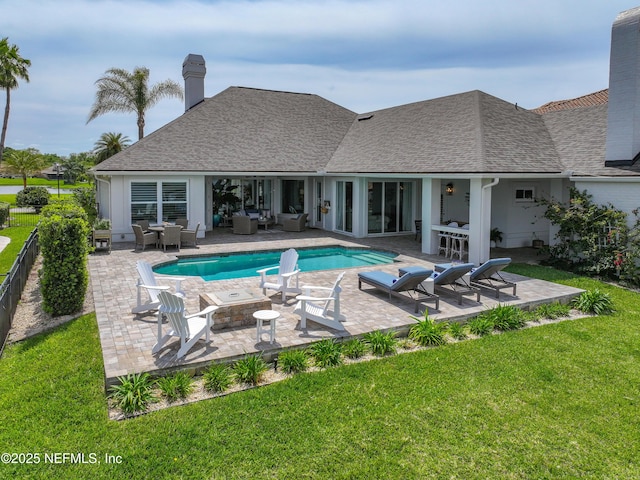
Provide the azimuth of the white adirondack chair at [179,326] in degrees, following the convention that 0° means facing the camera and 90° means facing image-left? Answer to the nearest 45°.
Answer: approximately 225°

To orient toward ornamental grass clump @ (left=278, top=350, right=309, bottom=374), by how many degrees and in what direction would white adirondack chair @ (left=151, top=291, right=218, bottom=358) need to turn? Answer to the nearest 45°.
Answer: approximately 45° to its right

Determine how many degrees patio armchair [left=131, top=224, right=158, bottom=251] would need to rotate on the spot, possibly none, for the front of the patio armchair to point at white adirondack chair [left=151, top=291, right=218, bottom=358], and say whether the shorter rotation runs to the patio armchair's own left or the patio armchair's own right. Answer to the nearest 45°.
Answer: approximately 135° to the patio armchair's own right

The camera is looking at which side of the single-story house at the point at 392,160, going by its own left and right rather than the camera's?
back

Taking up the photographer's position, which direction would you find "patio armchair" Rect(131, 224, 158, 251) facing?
facing away from the viewer and to the right of the viewer

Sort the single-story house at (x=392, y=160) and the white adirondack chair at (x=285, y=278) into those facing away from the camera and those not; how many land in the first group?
1

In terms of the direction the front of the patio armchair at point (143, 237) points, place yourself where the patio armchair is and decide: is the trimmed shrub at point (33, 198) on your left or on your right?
on your left

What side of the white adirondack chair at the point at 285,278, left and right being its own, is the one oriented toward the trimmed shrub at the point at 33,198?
right
